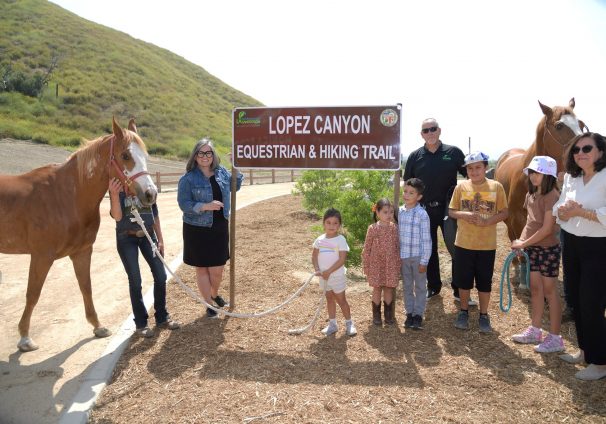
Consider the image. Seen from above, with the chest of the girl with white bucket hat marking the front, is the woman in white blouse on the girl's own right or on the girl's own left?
on the girl's own left

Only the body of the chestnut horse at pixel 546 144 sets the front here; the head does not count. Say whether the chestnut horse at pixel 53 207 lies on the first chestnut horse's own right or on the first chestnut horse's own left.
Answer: on the first chestnut horse's own right

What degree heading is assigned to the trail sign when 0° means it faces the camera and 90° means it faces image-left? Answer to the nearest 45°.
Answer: approximately 0°

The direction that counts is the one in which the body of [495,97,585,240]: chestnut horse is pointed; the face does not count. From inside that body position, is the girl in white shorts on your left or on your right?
on your right

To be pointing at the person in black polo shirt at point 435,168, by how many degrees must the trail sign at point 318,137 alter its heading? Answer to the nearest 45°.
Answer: approximately 90° to its left

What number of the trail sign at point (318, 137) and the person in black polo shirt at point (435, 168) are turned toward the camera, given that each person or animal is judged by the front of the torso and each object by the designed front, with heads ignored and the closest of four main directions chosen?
2

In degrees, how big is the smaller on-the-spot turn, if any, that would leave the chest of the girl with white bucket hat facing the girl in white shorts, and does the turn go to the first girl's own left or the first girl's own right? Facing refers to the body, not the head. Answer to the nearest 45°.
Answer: approximately 45° to the first girl's own right

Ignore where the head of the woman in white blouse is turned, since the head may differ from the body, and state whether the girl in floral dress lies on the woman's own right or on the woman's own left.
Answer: on the woman's own right

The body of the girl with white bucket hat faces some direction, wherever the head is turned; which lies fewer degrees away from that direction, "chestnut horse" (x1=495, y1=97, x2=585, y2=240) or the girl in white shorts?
the girl in white shorts

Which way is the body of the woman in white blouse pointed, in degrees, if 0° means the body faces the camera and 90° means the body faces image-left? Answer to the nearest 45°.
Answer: approximately 45°
